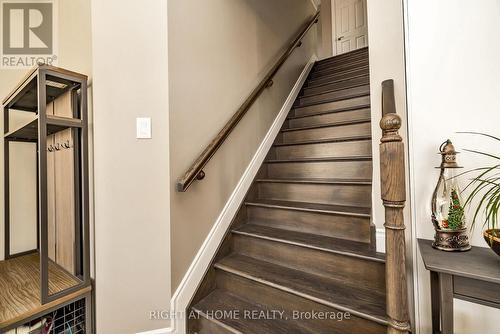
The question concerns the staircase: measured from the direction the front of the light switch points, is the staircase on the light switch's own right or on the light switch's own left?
on the light switch's own left

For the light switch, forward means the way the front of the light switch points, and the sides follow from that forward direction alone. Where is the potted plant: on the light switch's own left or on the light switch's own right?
on the light switch's own left

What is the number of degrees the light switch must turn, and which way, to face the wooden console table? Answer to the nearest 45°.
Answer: approximately 45° to its left

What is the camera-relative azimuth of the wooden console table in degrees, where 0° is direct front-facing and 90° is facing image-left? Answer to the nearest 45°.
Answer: approximately 45°

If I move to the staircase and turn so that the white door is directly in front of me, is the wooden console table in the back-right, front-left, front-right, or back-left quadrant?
back-right

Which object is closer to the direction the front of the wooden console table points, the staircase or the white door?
the staircase

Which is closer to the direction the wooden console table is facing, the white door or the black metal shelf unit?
the black metal shelf unit

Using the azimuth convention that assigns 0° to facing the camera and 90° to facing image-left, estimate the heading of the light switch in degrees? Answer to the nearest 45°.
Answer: approximately 0°

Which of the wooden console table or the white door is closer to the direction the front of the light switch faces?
the wooden console table

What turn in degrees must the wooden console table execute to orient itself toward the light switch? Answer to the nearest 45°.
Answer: approximately 45° to its right
